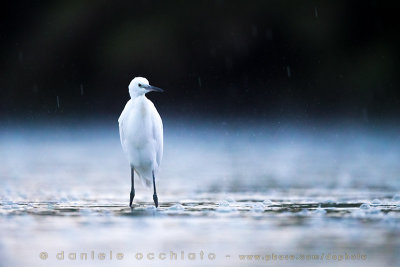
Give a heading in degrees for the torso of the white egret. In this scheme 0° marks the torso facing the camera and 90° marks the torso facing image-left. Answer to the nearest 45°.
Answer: approximately 0°
